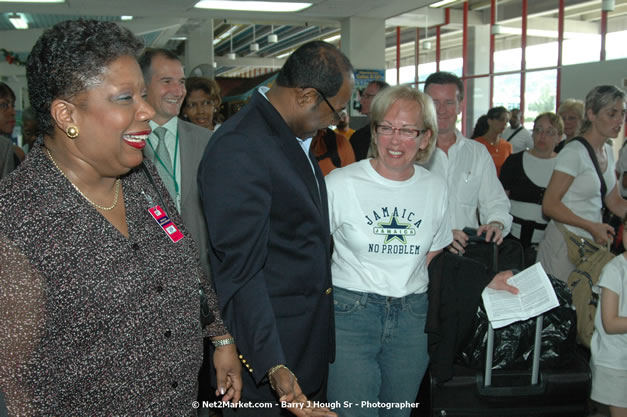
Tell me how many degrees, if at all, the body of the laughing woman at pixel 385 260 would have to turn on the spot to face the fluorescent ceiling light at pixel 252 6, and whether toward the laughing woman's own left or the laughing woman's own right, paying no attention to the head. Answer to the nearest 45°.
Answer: approximately 180°

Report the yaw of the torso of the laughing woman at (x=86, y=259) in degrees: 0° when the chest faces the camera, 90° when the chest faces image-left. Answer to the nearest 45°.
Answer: approximately 315°

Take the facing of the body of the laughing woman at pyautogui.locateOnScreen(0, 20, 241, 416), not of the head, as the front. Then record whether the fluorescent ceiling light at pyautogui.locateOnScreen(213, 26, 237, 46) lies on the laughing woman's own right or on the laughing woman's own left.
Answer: on the laughing woman's own left

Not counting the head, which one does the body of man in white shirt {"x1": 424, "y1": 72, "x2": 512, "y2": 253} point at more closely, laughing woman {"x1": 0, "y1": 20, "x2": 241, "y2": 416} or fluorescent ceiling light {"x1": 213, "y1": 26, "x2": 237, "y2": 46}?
the laughing woman

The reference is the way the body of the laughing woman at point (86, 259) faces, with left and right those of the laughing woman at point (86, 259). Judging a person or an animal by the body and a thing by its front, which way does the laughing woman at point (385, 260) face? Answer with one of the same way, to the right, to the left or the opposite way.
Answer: to the right

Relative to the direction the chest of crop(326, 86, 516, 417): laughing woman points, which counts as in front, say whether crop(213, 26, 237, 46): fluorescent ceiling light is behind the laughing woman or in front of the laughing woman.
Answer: behind

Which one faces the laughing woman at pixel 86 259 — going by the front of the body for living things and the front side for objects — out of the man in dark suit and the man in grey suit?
the man in grey suit

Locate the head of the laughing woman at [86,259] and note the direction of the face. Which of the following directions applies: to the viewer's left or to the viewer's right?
to the viewer's right

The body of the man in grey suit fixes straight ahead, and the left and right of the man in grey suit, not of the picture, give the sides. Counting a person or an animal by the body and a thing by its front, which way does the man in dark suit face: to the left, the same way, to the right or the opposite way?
to the left

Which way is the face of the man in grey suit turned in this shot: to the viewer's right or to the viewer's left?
to the viewer's right

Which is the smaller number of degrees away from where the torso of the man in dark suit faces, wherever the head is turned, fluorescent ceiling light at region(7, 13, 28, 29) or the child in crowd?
the child in crowd

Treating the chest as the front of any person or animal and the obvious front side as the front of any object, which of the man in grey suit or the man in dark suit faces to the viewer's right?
the man in dark suit

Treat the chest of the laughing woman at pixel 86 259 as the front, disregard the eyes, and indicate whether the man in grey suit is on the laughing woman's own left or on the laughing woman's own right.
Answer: on the laughing woman's own left

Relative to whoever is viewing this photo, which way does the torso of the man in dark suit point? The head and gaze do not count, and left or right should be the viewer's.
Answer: facing to the right of the viewer

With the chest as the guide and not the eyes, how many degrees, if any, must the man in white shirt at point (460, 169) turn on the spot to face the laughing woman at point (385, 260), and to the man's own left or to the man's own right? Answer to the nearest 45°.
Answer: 0° — they already face them
